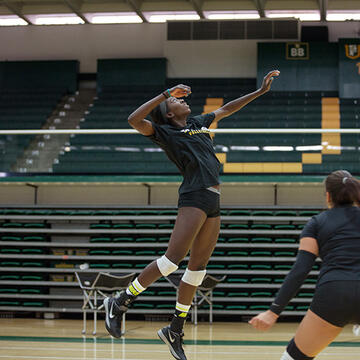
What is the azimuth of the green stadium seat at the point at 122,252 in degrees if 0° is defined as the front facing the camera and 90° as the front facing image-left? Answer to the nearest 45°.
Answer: approximately 0°

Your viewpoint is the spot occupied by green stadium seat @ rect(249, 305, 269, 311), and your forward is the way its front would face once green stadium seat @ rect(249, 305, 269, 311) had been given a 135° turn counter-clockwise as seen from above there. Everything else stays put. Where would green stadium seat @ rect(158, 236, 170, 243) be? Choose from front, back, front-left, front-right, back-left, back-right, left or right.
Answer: back-left

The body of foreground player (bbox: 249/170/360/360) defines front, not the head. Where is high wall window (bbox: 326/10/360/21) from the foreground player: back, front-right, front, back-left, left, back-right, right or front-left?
front-right

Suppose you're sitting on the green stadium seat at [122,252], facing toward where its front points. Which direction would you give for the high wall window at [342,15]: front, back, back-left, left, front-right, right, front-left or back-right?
back-left

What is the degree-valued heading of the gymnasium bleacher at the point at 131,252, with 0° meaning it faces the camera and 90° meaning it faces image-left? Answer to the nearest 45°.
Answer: approximately 0°

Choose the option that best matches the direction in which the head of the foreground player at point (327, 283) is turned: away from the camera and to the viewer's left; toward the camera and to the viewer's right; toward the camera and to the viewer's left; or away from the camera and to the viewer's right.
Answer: away from the camera and to the viewer's left

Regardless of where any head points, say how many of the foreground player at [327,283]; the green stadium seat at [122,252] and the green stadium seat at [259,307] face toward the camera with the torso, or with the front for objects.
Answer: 2

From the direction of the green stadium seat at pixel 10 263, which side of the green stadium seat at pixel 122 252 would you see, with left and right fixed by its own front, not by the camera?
right

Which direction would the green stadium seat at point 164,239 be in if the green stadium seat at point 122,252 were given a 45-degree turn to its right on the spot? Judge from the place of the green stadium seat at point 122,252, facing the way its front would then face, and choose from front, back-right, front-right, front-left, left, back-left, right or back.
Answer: back-left

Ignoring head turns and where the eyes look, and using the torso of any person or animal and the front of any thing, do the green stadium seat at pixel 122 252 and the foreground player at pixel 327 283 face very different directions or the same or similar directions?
very different directions

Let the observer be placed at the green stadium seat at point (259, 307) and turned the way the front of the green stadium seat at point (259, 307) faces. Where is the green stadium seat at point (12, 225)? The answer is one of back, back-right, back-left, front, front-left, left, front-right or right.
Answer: right
